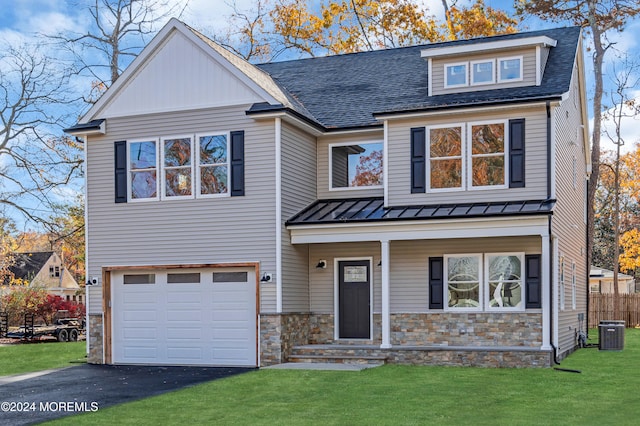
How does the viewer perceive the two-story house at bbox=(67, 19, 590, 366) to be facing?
facing the viewer

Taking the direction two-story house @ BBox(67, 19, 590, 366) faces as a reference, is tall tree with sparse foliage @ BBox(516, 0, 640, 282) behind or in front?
behind

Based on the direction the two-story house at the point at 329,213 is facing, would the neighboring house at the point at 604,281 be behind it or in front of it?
behind

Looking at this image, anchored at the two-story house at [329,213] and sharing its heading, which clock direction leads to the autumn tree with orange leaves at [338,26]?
The autumn tree with orange leaves is roughly at 6 o'clock from the two-story house.

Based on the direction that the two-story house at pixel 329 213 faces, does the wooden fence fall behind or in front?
behind
